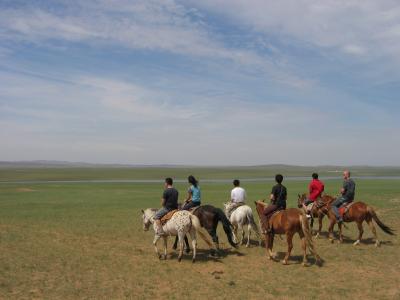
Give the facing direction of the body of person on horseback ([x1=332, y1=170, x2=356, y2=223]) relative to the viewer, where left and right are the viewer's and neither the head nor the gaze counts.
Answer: facing to the left of the viewer

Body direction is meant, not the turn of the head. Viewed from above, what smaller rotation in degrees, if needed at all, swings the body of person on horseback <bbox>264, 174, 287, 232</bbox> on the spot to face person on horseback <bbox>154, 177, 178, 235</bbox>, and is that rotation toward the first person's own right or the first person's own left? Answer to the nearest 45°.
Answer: approximately 45° to the first person's own left

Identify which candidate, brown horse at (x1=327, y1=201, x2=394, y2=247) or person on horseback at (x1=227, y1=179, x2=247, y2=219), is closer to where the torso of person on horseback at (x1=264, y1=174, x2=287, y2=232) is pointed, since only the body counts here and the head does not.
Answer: the person on horseback

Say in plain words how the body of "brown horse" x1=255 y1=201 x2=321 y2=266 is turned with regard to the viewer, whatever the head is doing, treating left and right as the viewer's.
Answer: facing away from the viewer and to the left of the viewer

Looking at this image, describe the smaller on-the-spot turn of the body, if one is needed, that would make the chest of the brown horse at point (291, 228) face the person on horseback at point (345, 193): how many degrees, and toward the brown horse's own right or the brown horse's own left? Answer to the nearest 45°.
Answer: approximately 90° to the brown horse's own right

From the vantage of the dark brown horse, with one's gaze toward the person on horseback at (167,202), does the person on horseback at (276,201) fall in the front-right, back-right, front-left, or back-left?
back-left

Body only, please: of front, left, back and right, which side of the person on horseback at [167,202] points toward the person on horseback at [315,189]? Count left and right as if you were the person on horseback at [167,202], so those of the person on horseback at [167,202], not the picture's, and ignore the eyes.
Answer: right

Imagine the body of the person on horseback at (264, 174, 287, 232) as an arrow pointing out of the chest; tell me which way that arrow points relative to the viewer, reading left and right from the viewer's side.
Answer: facing away from the viewer and to the left of the viewer

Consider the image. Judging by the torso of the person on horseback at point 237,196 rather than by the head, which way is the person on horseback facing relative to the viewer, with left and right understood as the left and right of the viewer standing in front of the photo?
facing away from the viewer and to the left of the viewer
